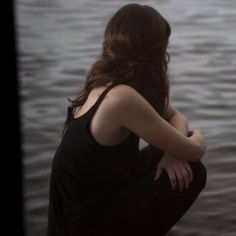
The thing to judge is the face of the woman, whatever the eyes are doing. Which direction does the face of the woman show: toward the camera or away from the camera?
away from the camera

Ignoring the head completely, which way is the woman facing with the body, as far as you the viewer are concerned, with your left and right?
facing away from the viewer and to the right of the viewer
